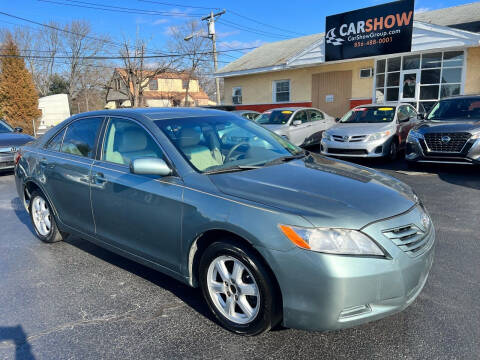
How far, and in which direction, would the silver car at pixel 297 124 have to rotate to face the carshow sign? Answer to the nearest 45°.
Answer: approximately 180°

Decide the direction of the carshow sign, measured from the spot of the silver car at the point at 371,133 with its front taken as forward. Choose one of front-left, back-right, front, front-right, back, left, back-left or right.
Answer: back-right

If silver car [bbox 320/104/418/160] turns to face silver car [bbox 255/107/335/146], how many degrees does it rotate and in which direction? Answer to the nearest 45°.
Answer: approximately 90° to its right

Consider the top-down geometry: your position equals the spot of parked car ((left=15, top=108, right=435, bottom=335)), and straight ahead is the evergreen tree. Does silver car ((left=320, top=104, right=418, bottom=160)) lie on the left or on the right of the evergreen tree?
right

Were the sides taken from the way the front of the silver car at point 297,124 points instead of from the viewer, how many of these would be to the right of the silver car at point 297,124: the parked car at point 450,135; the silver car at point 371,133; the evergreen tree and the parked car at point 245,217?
1

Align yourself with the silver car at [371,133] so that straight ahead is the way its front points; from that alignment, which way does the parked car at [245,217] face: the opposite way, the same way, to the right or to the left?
to the left

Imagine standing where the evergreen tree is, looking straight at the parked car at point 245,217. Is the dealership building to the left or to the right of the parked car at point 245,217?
left

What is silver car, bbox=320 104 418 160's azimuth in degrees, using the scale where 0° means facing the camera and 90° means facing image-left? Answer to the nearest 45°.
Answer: approximately 45°

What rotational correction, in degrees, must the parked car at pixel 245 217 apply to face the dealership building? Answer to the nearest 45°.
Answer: approximately 90° to its left

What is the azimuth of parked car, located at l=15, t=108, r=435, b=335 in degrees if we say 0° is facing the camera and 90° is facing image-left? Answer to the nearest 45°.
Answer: approximately 315°

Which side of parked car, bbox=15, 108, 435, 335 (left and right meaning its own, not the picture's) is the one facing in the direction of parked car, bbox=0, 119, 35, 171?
back

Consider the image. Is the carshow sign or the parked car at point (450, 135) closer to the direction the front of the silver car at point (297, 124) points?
the parked car

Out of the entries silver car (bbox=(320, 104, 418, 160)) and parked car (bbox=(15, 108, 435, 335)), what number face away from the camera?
0

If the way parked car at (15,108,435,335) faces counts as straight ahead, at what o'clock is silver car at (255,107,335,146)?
The silver car is roughly at 8 o'clock from the parked car.

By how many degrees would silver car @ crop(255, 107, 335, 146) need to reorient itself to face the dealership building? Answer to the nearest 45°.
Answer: approximately 180°
